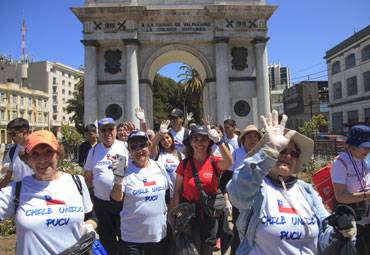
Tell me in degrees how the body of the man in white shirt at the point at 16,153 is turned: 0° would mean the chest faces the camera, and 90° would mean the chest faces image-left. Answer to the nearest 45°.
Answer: approximately 45°

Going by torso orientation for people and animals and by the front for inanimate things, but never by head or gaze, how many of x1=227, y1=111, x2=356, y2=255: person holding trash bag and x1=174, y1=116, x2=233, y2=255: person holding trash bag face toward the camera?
2

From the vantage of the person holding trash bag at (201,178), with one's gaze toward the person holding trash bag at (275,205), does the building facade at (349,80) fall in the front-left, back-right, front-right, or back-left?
back-left

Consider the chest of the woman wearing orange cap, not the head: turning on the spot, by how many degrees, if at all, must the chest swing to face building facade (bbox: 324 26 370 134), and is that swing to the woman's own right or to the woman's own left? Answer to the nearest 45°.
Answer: approximately 135° to the woman's own left

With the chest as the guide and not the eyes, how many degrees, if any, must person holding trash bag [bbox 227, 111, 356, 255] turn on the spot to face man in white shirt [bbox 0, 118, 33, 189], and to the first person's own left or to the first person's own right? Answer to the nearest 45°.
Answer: approximately 90° to the first person's own right

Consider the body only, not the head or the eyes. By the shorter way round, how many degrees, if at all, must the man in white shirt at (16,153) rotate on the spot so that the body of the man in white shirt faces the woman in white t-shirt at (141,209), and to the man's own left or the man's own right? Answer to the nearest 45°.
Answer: approximately 90° to the man's own left

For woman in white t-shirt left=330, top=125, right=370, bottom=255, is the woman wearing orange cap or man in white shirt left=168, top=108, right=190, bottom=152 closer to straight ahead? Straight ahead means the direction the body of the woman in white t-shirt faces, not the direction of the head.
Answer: the woman wearing orange cap

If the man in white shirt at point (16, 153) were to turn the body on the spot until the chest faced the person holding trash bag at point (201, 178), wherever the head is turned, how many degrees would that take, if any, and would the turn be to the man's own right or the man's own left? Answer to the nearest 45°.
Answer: approximately 90° to the man's own left

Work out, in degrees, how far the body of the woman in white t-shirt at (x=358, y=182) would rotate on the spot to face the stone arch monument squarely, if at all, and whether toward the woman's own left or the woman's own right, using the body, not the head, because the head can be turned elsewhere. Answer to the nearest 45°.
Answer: approximately 180°
